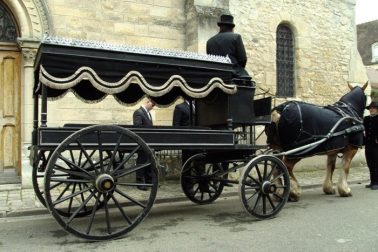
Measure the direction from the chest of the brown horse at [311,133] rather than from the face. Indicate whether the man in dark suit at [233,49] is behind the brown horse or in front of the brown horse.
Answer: behind

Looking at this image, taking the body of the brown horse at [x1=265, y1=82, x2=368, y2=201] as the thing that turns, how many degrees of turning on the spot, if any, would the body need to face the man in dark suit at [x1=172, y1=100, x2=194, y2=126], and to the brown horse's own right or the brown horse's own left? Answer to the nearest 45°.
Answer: approximately 135° to the brown horse's own left

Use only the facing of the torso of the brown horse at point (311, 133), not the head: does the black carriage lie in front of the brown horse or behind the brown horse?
behind

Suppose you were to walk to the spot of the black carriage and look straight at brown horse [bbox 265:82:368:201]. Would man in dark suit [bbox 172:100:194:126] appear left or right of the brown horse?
left

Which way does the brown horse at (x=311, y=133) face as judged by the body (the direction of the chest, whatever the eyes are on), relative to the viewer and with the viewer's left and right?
facing away from the viewer and to the right of the viewer

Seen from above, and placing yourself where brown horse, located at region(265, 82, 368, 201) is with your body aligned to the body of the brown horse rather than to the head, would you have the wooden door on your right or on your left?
on your left
